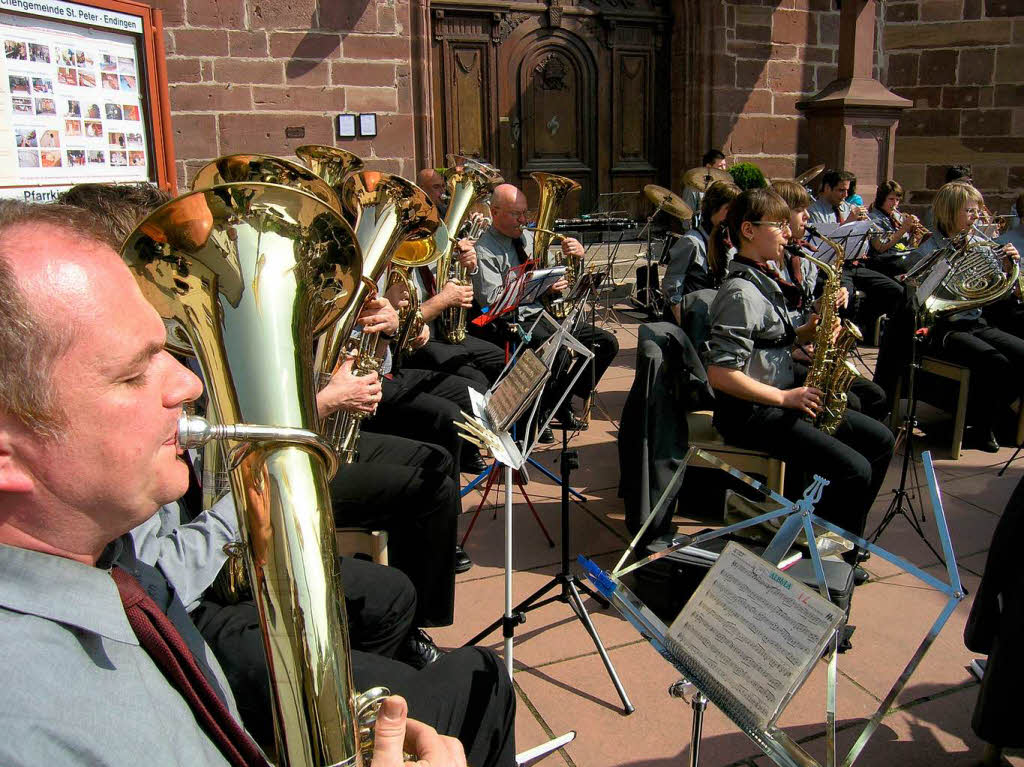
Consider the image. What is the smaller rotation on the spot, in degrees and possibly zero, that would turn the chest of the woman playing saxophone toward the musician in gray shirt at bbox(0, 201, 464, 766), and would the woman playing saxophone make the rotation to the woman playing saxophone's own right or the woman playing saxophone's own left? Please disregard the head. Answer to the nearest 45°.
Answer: approximately 90° to the woman playing saxophone's own right

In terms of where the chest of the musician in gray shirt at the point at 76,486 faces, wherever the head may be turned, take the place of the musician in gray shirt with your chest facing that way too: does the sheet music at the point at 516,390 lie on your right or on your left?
on your left

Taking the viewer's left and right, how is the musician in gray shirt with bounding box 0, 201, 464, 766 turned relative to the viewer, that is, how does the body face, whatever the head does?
facing to the right of the viewer

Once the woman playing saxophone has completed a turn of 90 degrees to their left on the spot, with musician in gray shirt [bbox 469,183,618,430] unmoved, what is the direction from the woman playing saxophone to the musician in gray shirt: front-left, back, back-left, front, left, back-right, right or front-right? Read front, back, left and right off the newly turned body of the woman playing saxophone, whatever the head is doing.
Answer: front-left

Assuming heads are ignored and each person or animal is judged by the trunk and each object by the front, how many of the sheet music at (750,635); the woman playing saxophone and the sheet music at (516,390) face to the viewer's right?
1

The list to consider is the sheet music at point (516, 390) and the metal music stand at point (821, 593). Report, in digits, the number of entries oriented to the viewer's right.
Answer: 0

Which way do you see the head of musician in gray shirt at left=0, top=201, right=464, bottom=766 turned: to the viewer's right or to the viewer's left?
to the viewer's right

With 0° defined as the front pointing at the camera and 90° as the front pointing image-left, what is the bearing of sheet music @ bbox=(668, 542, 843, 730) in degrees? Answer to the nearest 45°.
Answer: approximately 45°

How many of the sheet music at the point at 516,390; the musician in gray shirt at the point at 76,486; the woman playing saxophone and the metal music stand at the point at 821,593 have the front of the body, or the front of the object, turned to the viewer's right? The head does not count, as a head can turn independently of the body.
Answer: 2

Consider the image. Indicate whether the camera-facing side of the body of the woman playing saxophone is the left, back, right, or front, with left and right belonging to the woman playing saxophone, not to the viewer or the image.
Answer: right

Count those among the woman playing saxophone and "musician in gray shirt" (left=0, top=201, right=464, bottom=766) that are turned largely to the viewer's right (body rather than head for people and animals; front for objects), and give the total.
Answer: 2

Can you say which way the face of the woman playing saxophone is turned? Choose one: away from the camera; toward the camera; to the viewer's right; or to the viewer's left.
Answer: to the viewer's right

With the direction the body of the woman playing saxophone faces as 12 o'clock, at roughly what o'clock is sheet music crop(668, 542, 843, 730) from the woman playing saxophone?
The sheet music is roughly at 3 o'clock from the woman playing saxophone.

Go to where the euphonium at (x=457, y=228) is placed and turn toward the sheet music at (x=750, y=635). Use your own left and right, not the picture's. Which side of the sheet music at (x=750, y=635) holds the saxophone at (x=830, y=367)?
left

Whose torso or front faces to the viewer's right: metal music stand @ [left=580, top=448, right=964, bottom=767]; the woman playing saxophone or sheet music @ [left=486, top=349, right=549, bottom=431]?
the woman playing saxophone

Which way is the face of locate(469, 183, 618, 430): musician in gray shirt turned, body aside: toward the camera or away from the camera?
toward the camera

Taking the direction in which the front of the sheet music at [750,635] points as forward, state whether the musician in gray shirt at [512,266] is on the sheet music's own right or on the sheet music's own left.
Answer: on the sheet music's own right

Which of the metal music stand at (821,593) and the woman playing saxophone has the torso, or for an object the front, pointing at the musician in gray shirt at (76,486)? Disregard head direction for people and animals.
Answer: the metal music stand

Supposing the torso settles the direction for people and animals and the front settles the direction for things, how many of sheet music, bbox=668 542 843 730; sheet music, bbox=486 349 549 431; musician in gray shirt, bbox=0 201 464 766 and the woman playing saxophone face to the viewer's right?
2

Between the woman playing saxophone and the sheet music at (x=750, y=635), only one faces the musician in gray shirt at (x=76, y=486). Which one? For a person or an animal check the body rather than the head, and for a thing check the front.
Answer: the sheet music
